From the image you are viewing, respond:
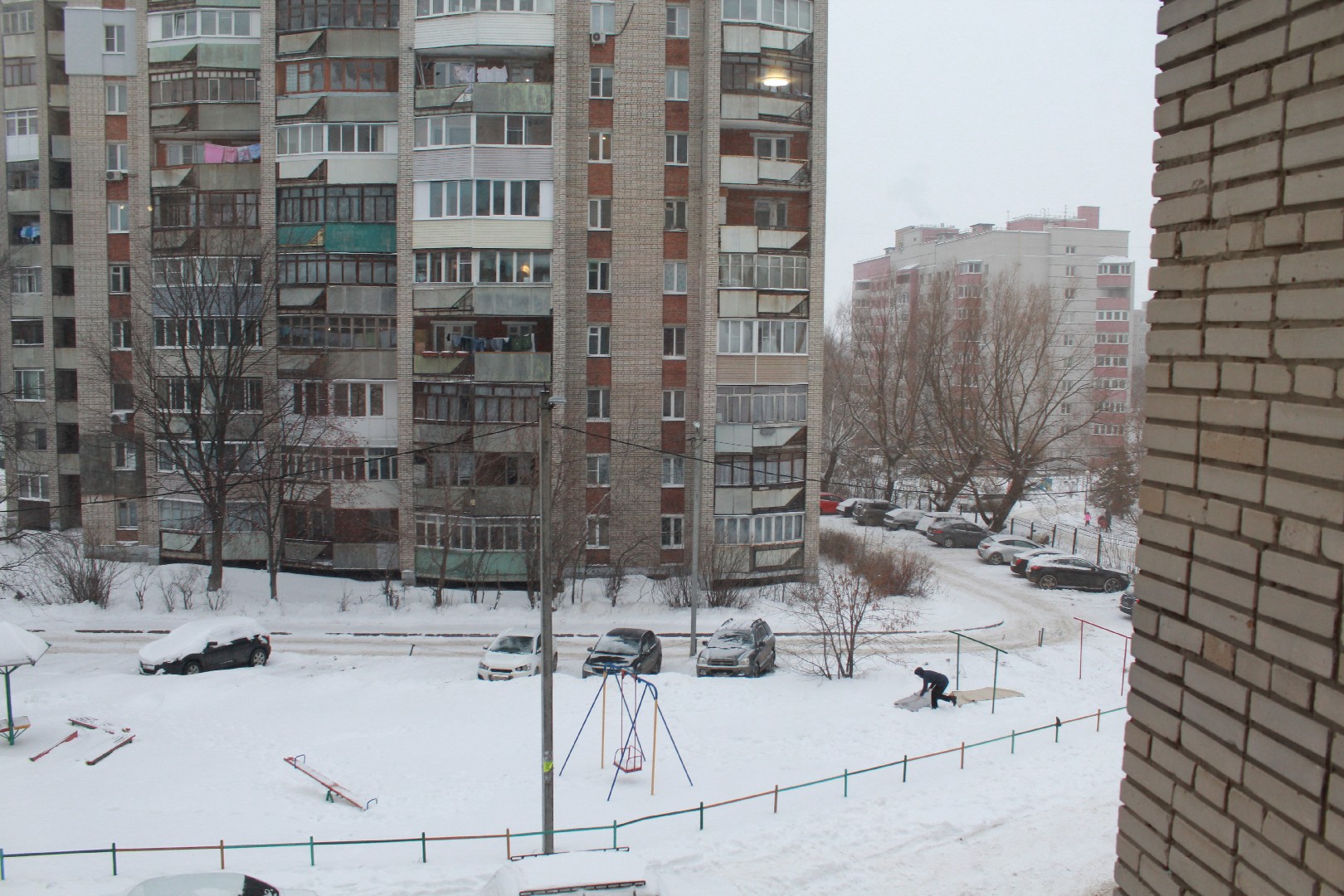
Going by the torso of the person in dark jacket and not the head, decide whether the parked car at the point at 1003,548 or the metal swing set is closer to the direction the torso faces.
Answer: the metal swing set

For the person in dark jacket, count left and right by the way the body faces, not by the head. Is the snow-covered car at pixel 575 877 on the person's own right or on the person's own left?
on the person's own left

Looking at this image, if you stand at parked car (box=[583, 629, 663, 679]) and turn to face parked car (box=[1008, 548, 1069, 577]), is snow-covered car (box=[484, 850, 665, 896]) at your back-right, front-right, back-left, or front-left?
back-right

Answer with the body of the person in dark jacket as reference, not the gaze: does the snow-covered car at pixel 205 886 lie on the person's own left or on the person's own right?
on the person's own left

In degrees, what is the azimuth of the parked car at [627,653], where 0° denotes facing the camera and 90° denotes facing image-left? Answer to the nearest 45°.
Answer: approximately 45°

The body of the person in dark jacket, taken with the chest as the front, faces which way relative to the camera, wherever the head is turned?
to the viewer's left

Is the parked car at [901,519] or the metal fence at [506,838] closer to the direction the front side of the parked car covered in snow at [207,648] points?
the metal fence

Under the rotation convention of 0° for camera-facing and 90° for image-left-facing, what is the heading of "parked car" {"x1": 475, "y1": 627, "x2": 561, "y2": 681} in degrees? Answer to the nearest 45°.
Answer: approximately 45°

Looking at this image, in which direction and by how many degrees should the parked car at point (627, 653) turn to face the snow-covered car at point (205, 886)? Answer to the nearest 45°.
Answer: approximately 45° to its left

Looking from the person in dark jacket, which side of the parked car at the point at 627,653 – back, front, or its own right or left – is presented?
left
